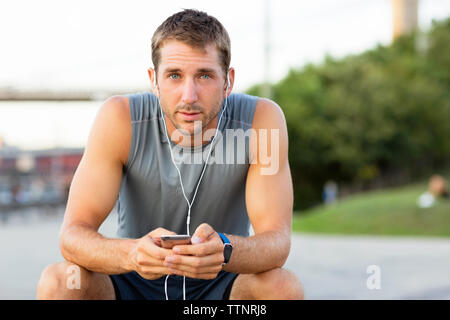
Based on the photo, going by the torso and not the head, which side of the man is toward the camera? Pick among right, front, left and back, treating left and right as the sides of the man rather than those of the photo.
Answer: front

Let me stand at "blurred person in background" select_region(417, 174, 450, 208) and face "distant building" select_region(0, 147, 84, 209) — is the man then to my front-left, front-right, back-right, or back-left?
back-left

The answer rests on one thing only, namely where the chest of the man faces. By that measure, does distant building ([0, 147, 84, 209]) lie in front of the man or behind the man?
behind

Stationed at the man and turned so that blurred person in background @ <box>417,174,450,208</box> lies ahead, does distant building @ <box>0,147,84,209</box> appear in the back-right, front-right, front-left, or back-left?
front-left

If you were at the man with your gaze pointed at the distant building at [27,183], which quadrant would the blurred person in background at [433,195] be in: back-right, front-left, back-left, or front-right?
front-right

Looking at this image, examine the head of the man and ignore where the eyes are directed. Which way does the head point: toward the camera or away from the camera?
toward the camera

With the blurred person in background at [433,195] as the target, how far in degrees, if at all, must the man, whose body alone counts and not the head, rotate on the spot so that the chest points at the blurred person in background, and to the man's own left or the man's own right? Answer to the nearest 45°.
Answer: approximately 135° to the man's own left
